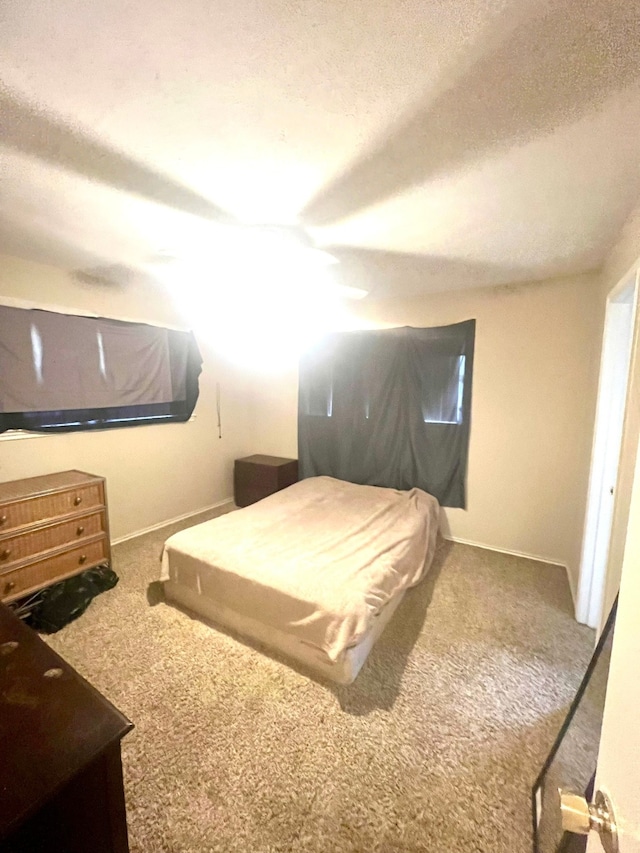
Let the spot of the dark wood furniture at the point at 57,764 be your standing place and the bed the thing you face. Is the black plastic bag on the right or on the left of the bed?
left

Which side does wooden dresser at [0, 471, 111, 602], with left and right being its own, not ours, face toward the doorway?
front

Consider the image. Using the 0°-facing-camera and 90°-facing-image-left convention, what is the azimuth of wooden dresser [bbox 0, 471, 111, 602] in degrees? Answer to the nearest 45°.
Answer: approximately 315°

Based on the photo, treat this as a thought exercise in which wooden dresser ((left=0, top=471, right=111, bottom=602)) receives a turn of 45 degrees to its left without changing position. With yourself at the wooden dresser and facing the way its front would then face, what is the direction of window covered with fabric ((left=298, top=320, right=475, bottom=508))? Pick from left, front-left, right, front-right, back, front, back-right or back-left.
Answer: front

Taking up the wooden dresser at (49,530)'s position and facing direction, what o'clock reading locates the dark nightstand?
The dark nightstand is roughly at 10 o'clock from the wooden dresser.

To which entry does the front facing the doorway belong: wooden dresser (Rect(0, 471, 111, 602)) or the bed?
the wooden dresser

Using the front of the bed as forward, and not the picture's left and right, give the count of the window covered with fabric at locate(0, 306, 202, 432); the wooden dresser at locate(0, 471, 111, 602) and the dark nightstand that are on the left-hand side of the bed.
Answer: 0

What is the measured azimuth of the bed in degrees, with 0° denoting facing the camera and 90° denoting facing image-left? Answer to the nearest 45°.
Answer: approximately 45°

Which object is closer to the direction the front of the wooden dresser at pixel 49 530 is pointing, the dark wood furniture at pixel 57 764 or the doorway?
the doorway

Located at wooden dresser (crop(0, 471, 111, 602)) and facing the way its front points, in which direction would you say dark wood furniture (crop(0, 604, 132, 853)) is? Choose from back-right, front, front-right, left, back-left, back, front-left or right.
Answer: front-right

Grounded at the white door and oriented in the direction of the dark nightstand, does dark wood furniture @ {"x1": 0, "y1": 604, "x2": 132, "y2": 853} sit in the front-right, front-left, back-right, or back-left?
front-left

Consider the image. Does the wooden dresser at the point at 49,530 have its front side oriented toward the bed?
yes

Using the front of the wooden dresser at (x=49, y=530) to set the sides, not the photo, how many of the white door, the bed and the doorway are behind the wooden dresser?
0

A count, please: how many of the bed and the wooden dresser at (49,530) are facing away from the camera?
0

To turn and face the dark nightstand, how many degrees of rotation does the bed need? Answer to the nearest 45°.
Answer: approximately 135° to its right

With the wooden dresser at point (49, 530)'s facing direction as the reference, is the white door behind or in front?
in front
